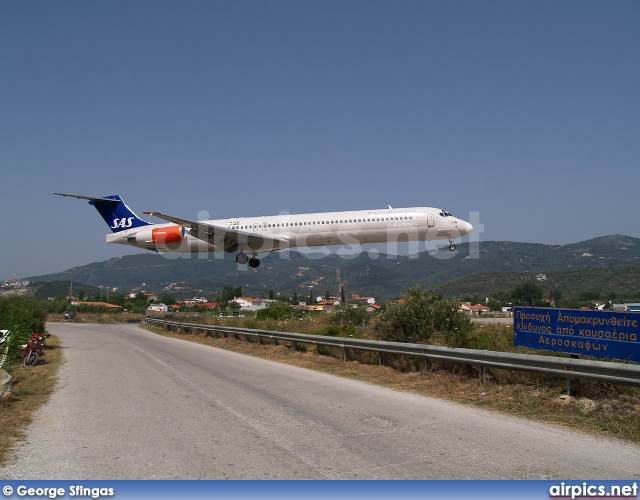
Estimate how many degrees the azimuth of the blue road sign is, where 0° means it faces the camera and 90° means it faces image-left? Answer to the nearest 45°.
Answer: approximately 45°

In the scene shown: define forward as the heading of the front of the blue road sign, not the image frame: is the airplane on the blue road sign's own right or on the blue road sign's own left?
on the blue road sign's own right

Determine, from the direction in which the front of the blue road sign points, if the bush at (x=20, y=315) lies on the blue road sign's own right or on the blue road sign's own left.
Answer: on the blue road sign's own right

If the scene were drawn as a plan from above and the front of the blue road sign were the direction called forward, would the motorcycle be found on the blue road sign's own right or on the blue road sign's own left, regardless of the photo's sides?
on the blue road sign's own right

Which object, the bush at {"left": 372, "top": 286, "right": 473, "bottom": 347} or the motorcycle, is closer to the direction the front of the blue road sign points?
the motorcycle

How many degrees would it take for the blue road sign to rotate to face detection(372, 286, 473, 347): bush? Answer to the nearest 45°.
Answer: approximately 90° to its right
